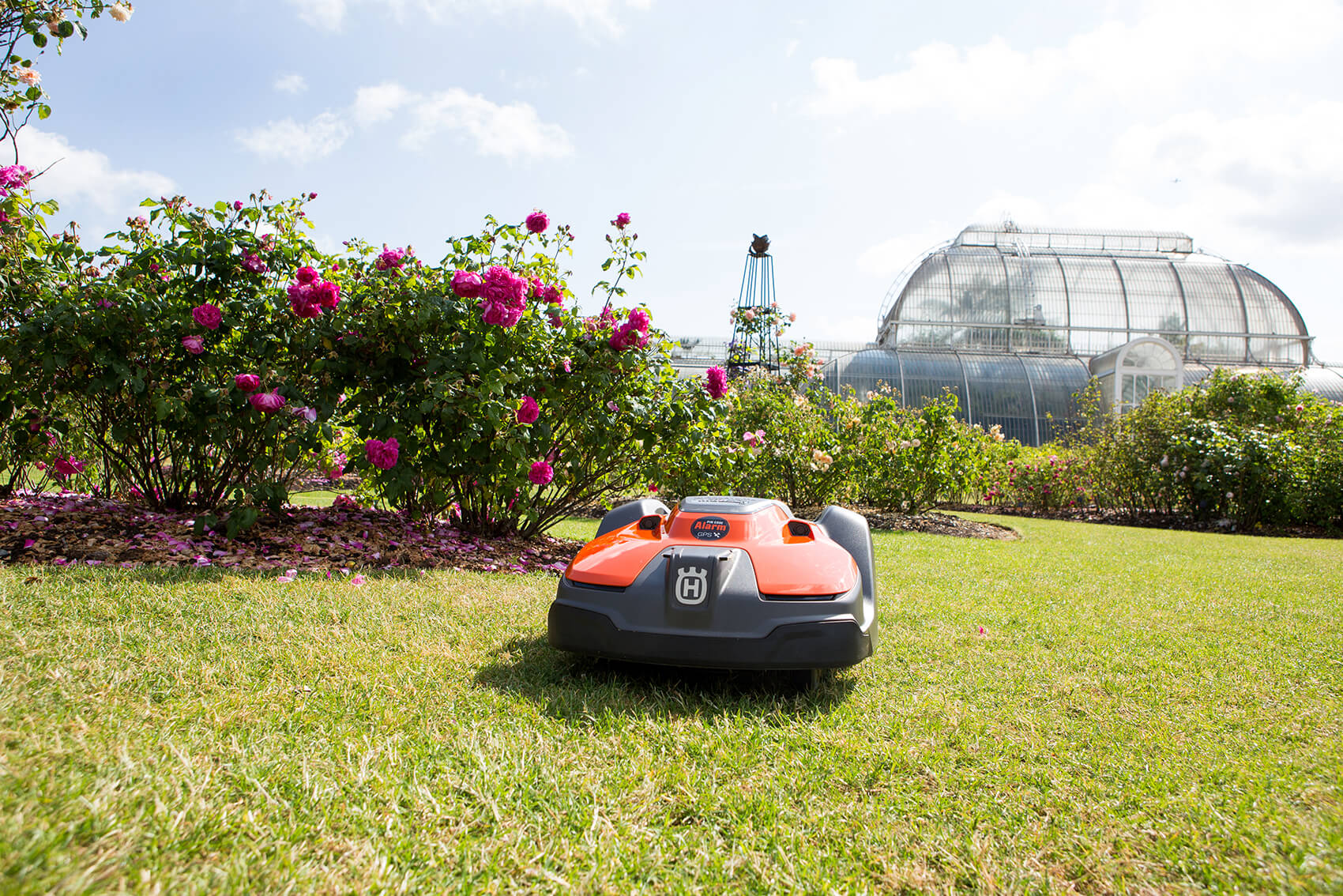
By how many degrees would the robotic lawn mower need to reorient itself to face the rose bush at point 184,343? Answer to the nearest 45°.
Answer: approximately 135° to its right

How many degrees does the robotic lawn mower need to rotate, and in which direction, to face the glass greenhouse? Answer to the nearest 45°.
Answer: approximately 135° to its left

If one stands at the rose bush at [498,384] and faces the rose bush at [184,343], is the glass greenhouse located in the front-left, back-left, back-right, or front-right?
back-right

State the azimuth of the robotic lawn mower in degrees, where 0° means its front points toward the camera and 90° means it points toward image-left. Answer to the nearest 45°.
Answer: approximately 0°

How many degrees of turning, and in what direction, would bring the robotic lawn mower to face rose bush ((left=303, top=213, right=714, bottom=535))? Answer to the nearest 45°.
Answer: approximately 135° to its right
